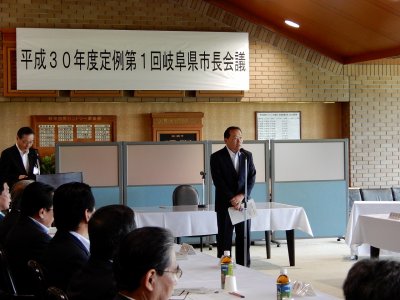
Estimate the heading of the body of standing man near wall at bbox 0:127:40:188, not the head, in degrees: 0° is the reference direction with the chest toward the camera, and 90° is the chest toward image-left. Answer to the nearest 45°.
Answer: approximately 315°

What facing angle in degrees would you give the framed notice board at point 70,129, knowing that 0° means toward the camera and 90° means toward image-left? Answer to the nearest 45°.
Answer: approximately 0°

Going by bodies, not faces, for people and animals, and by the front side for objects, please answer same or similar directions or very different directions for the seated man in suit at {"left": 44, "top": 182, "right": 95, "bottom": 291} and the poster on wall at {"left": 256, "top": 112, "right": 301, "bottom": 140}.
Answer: very different directions

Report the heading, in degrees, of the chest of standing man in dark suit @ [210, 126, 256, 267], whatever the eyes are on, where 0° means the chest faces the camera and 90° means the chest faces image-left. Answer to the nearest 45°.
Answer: approximately 315°

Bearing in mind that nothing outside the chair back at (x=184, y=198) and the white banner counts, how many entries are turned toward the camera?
2
